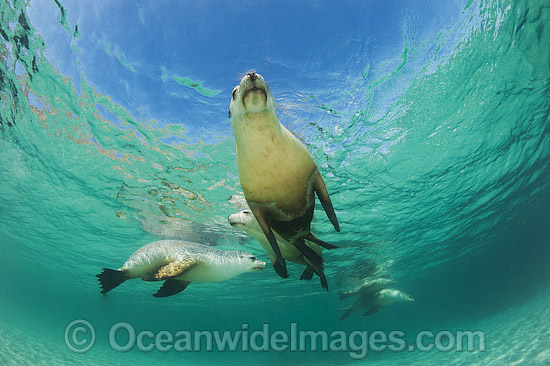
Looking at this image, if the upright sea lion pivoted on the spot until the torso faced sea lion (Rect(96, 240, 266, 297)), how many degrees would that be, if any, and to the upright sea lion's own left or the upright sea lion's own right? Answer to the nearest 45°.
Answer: approximately 135° to the upright sea lion's own right

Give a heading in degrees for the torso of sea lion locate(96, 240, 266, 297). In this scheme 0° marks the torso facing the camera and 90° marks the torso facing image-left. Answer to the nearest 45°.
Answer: approximately 270°

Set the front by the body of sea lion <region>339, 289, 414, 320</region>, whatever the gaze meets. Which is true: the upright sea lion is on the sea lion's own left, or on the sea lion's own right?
on the sea lion's own right

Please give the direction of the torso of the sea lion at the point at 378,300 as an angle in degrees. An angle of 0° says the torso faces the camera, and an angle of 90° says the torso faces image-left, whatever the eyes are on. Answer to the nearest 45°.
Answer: approximately 270°

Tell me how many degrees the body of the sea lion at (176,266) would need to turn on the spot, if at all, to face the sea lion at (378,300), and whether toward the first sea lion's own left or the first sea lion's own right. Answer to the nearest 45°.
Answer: approximately 45° to the first sea lion's own left

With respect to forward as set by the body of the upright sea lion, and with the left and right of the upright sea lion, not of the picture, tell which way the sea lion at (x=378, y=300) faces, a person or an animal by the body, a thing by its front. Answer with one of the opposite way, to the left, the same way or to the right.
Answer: to the left

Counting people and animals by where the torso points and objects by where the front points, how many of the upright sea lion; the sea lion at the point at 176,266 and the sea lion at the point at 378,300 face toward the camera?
1
